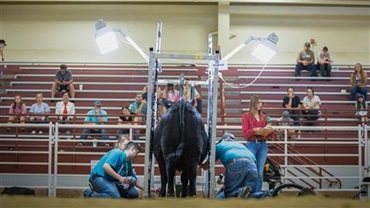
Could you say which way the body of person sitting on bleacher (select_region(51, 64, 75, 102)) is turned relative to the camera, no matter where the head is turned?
toward the camera

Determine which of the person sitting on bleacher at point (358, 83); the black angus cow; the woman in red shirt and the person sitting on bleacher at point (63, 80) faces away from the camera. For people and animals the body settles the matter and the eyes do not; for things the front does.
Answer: the black angus cow

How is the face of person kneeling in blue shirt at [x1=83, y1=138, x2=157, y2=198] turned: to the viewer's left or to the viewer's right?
to the viewer's right

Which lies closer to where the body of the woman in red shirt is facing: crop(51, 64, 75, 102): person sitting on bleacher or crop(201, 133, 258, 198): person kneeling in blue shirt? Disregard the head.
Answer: the person kneeling in blue shirt

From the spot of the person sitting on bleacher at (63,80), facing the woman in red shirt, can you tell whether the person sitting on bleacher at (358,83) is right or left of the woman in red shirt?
left

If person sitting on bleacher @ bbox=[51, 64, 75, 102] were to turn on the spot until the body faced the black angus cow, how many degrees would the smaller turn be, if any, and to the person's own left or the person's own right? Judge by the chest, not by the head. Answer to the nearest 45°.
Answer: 0° — they already face it

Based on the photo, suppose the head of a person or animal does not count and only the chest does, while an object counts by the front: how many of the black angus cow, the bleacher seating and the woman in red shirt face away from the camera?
1

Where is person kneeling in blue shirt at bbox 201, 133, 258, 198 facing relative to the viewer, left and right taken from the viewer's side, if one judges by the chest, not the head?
facing away from the viewer and to the left of the viewer

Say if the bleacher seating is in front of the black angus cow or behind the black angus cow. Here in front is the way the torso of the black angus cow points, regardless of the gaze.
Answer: in front

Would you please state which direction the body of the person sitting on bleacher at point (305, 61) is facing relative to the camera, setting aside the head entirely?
toward the camera

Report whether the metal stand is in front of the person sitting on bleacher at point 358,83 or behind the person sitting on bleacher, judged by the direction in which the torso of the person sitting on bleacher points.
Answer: in front

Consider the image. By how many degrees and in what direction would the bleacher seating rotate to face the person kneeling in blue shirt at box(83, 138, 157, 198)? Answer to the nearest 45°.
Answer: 0° — it already faces them

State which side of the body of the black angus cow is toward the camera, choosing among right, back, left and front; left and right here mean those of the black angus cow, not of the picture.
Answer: back

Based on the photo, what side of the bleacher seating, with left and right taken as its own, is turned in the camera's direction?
front

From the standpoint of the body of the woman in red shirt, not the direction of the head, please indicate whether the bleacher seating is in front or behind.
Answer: behind
